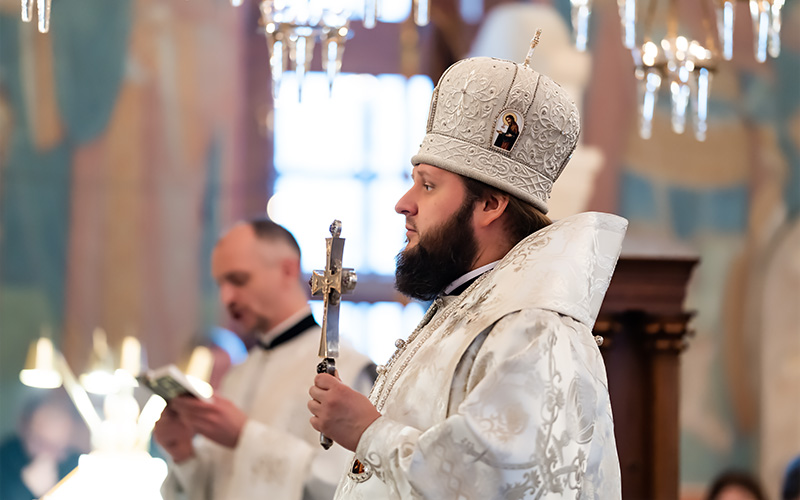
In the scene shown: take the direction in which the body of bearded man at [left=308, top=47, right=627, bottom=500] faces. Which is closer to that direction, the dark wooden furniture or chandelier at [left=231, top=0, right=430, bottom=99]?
the chandelier

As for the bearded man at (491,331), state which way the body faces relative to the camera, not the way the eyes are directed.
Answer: to the viewer's left

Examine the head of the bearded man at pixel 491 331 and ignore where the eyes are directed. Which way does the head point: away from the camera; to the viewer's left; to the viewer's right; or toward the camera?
to the viewer's left
